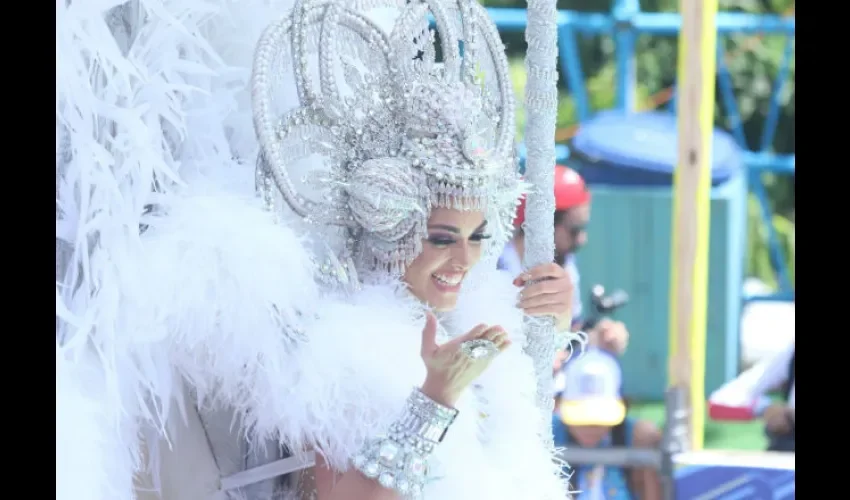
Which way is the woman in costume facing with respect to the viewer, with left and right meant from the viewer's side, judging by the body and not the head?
facing the viewer and to the right of the viewer

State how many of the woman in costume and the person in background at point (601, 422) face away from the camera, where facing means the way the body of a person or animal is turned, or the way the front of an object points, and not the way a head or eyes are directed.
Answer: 0

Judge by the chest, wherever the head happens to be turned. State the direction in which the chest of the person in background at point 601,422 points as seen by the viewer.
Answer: toward the camera

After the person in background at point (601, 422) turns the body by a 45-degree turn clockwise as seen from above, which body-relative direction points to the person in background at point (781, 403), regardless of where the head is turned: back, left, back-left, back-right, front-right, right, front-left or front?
back

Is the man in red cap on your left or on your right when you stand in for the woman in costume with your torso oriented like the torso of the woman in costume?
on your left

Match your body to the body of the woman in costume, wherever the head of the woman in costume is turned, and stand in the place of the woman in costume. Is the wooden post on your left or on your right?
on your left

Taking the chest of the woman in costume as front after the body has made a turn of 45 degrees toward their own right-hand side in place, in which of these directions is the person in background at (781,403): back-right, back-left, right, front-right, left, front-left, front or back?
back-left

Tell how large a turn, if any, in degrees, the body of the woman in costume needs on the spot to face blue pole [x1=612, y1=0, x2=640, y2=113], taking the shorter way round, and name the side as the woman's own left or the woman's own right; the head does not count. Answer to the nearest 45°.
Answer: approximately 90° to the woman's own left
